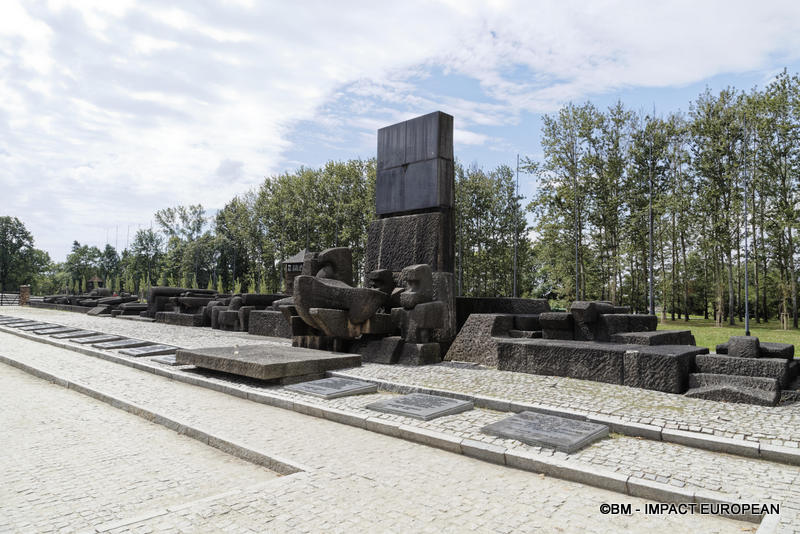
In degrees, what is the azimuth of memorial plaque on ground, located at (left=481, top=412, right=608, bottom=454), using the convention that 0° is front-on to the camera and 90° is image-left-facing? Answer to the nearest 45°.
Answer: approximately 45°

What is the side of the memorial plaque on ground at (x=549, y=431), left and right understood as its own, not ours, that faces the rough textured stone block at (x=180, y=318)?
right

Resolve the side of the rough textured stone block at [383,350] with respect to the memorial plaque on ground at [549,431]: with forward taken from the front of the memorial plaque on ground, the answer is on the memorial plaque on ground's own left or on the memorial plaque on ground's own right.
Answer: on the memorial plaque on ground's own right

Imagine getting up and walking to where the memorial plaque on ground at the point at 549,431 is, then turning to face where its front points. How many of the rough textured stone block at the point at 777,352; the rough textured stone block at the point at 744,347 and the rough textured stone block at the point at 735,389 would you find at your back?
3

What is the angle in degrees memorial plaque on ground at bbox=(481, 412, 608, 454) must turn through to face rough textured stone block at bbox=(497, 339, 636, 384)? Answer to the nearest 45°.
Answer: approximately 135° to its right

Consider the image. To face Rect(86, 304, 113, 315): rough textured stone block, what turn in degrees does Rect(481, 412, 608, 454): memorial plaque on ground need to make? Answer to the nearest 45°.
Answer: approximately 90° to its right

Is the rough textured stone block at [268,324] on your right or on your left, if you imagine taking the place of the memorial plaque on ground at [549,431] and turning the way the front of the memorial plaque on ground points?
on your right

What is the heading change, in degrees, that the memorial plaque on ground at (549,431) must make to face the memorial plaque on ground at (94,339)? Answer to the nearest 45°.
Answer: approximately 90° to its right

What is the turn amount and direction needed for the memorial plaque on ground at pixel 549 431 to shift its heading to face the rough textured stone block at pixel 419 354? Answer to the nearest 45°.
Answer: approximately 90° to its right

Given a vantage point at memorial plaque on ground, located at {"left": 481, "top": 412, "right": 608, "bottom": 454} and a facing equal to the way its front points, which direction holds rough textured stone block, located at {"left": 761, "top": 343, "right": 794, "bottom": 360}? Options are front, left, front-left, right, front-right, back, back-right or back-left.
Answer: back

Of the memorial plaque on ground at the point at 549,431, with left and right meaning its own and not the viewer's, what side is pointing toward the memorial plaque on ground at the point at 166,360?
right

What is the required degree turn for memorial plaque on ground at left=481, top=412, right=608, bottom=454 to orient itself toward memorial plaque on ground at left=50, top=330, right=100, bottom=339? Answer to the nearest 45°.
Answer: approximately 90° to its right

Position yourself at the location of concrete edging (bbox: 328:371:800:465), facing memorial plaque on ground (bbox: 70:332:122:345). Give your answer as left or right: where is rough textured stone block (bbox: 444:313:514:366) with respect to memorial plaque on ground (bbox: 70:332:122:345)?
right

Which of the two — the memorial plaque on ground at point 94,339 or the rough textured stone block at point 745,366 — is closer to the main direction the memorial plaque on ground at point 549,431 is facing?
the memorial plaque on ground
